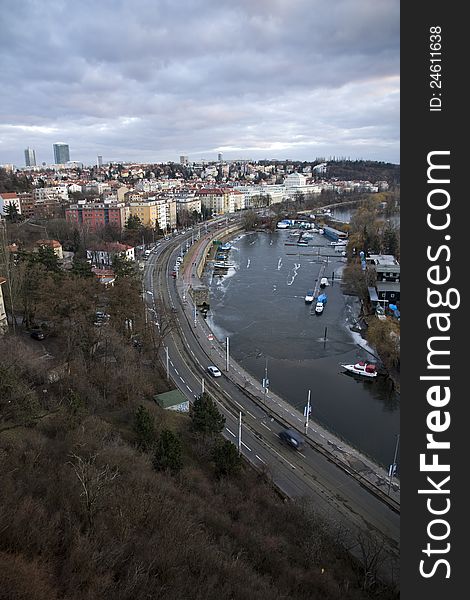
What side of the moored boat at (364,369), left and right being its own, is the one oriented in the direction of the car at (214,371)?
front

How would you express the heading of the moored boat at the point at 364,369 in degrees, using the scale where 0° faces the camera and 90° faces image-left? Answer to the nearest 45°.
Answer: approximately 90°

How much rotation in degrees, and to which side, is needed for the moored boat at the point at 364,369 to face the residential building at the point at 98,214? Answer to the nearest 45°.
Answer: approximately 45° to its right

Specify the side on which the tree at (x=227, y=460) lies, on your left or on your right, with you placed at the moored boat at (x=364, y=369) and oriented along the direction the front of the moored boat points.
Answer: on your left

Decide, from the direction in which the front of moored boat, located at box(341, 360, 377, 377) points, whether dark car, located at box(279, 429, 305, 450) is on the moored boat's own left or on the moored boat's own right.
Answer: on the moored boat's own left

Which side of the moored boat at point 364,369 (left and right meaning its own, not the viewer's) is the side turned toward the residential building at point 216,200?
right

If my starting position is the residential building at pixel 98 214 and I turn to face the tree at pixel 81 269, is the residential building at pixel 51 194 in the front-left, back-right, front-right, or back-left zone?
back-right

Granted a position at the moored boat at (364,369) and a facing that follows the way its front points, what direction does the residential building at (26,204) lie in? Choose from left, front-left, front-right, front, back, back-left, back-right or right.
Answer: front-right

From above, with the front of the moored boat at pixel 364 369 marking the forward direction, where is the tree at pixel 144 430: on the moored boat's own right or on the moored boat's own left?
on the moored boat's own left

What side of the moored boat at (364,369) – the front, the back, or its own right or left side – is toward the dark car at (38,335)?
front

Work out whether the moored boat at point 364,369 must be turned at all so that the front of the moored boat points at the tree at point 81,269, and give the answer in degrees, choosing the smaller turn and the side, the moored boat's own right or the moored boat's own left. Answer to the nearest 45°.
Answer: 0° — it already faces it

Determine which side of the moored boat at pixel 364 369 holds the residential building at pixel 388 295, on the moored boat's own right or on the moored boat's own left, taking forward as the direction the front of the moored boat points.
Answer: on the moored boat's own right
